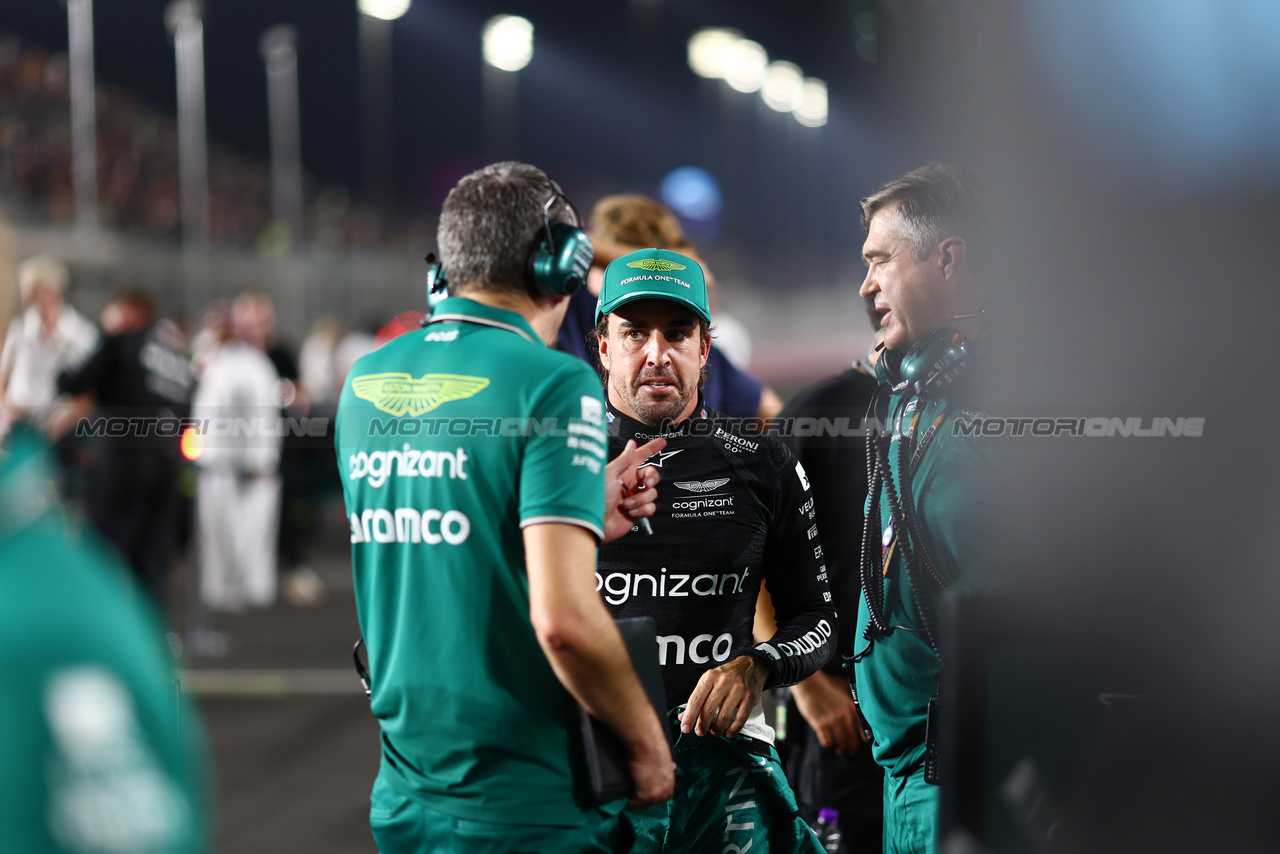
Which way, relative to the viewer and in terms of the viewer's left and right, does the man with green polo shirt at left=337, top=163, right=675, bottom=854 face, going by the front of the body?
facing away from the viewer and to the right of the viewer

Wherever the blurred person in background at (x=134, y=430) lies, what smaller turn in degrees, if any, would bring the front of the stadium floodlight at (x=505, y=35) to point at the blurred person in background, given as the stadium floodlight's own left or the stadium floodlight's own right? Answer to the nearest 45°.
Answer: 0° — it already faces them

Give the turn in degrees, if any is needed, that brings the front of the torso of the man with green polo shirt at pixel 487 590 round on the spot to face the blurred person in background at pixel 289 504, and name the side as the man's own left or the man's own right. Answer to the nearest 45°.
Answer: approximately 45° to the man's own left

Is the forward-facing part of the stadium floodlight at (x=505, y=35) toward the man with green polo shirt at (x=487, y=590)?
yes

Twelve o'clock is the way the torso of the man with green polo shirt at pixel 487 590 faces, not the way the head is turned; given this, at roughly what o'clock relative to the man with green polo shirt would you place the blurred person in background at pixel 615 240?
The blurred person in background is roughly at 11 o'clock from the man with green polo shirt.

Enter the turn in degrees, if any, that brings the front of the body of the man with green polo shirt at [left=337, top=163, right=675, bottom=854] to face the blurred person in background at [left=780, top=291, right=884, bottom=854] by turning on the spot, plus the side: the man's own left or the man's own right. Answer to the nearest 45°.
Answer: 0° — they already face them

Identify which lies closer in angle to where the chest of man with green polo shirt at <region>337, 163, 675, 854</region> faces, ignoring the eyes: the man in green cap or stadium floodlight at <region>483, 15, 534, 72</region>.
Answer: the man in green cap

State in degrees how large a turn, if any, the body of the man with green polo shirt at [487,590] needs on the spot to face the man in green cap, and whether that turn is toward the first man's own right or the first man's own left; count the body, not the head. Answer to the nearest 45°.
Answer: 0° — they already face them

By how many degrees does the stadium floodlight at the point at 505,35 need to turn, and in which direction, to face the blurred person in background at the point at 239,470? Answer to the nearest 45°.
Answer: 0° — it already faces them
